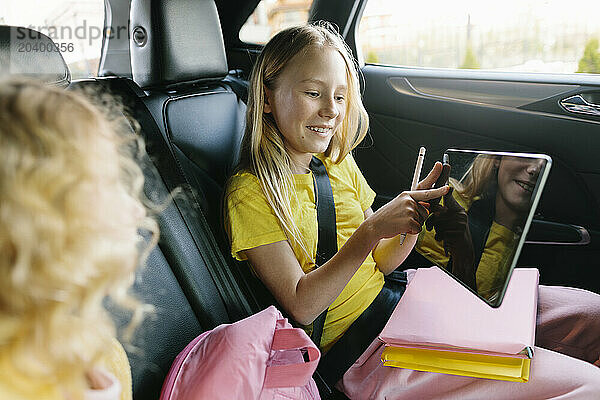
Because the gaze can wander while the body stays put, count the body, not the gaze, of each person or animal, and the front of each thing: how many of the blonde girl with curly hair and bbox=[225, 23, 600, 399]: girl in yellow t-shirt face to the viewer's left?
0

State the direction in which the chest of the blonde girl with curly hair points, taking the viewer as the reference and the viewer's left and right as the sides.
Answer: facing away from the viewer and to the right of the viewer

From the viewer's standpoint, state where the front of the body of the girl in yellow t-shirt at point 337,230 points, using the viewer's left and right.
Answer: facing the viewer and to the right of the viewer

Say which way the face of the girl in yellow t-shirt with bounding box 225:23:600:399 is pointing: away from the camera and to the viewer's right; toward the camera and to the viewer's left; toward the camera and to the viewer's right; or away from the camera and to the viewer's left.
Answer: toward the camera and to the viewer's right

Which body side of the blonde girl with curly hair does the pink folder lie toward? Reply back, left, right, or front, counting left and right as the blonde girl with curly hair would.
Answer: front

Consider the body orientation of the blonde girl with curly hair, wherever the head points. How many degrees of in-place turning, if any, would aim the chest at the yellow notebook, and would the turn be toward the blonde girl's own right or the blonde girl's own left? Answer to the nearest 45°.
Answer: approximately 45° to the blonde girl's own right
